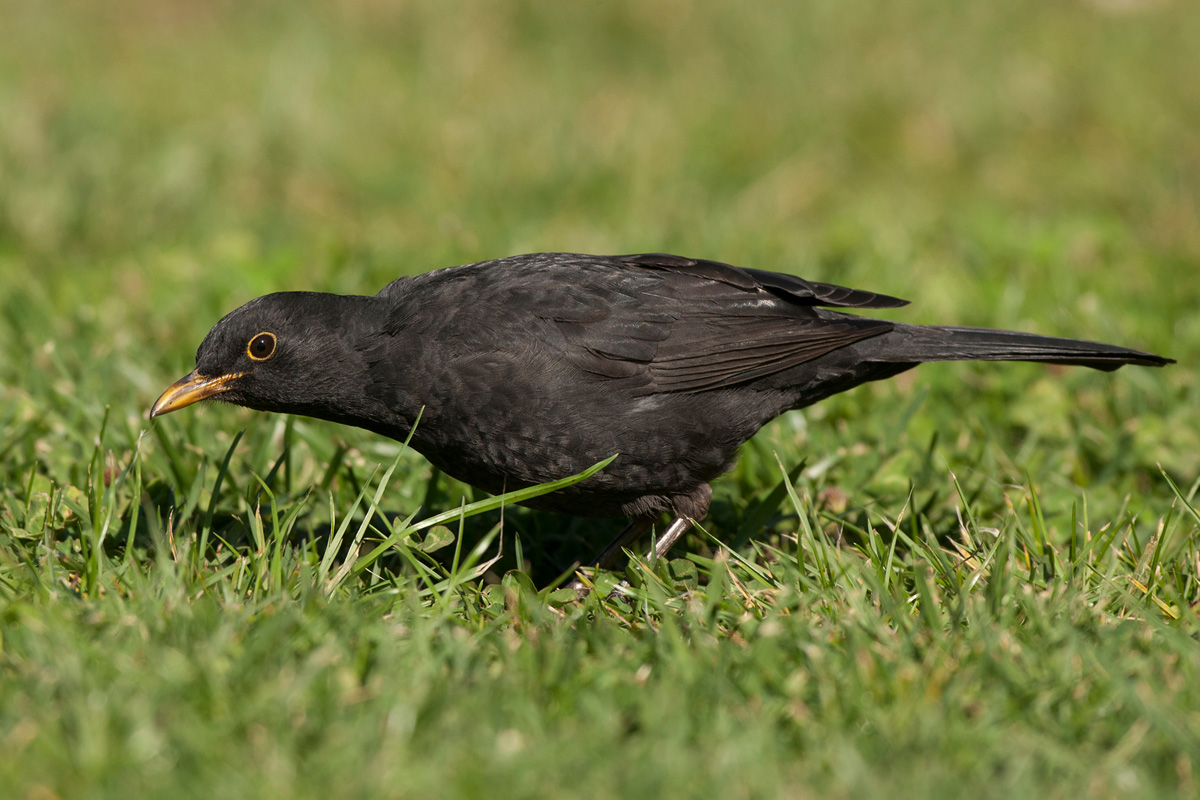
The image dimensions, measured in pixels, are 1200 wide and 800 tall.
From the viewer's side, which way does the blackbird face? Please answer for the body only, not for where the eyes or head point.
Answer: to the viewer's left
